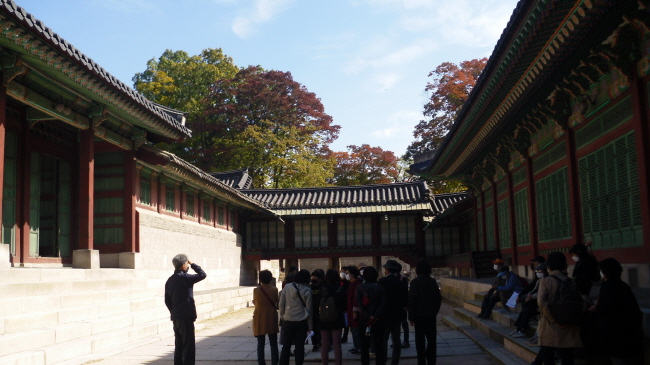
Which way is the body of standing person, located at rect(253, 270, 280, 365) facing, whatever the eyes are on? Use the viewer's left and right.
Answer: facing away from the viewer

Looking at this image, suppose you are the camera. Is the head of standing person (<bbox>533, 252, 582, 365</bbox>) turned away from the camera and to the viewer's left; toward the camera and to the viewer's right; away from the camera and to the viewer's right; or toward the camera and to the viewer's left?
away from the camera and to the viewer's left

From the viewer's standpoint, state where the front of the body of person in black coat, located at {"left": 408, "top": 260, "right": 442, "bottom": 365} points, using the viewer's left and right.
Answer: facing away from the viewer

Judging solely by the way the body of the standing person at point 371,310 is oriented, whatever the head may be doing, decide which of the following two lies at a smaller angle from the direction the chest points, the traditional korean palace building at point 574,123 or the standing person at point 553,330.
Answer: the traditional korean palace building

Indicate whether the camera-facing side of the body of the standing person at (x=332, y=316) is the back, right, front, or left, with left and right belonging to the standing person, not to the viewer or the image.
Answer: back

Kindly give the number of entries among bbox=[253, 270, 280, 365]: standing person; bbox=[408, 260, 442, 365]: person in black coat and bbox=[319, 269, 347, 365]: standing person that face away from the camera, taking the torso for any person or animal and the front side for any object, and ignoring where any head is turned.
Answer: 3

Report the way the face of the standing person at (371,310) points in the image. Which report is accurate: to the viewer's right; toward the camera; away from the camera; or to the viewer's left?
away from the camera

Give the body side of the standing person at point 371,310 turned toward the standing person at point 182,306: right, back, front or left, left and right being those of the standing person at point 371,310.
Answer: left

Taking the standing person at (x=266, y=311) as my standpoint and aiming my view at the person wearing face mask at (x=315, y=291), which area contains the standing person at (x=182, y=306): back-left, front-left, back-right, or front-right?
back-left

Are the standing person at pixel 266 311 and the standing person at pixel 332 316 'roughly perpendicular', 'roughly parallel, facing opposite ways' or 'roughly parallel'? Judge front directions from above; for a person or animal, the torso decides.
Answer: roughly parallel

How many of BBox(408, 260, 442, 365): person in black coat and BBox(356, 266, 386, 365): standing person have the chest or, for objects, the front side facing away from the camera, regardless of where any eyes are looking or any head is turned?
2

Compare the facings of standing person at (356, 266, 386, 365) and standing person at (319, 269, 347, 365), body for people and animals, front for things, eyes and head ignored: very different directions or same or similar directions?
same or similar directions

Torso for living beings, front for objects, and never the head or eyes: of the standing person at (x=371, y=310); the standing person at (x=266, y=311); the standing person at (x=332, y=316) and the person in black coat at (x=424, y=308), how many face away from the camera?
4

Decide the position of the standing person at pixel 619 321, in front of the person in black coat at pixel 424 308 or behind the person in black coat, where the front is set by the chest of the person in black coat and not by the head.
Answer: behind

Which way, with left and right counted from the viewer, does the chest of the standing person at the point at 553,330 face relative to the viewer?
facing away from the viewer and to the left of the viewer

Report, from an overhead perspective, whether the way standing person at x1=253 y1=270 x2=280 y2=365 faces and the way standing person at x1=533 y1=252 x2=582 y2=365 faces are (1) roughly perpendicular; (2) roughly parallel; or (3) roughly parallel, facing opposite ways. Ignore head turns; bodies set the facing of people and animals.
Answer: roughly parallel

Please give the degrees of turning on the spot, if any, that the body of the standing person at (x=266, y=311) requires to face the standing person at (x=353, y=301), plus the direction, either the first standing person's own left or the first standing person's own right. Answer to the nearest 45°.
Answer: approximately 90° to the first standing person's own right

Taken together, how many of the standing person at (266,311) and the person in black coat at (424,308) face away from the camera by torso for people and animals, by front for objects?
2

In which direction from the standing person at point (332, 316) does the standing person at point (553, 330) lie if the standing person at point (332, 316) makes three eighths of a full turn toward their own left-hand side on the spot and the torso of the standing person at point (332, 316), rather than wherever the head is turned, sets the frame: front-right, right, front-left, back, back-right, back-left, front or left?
left

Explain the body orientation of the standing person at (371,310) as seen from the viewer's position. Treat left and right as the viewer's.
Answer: facing away from the viewer
